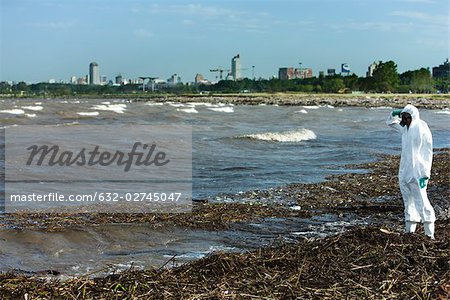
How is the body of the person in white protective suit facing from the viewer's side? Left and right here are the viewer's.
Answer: facing the viewer and to the left of the viewer
